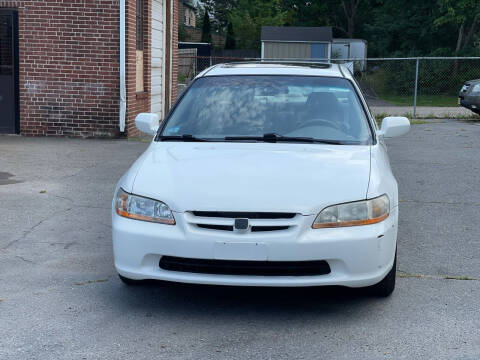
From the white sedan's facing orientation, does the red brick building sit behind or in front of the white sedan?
behind

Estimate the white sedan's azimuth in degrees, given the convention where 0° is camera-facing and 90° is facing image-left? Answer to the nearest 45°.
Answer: approximately 0°

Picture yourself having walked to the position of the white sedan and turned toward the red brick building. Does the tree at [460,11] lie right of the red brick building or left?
right

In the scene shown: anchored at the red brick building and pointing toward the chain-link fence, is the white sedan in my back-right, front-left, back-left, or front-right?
back-right

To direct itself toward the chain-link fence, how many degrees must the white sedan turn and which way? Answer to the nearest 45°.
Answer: approximately 180°

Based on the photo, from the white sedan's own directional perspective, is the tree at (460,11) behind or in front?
behind
